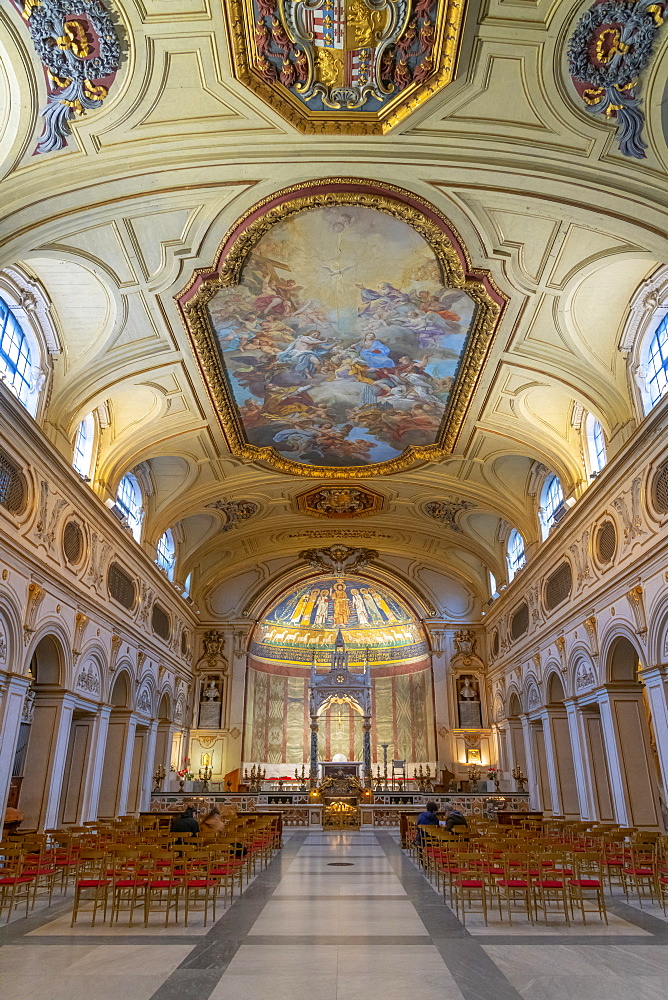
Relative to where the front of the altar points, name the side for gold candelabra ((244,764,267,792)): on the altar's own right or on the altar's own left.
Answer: on the altar's own right

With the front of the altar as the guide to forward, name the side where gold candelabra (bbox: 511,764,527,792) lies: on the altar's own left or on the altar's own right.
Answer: on the altar's own left

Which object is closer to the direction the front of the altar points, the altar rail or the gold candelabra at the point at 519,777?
the altar rail

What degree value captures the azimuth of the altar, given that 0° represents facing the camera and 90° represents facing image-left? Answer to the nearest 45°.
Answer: approximately 0°

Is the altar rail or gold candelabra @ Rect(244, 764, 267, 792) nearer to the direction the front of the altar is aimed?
the altar rail
